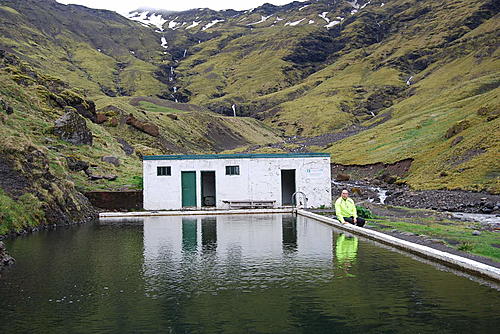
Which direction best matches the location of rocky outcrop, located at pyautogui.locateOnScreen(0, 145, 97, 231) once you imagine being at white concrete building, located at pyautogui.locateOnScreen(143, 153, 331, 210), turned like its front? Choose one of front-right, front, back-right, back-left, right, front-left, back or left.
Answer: front-right

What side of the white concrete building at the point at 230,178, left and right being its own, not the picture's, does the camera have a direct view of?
front

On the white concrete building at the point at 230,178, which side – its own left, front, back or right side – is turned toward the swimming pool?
front

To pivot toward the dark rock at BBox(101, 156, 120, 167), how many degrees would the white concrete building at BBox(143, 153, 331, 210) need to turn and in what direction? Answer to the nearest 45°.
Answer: approximately 135° to its right

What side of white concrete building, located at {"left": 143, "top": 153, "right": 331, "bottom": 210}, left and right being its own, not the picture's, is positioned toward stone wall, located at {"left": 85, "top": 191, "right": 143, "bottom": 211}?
right

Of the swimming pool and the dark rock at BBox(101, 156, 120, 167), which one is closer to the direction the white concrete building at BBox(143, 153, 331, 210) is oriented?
the swimming pool

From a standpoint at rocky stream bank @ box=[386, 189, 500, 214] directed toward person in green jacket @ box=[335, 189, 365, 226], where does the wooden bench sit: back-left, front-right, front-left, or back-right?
front-right

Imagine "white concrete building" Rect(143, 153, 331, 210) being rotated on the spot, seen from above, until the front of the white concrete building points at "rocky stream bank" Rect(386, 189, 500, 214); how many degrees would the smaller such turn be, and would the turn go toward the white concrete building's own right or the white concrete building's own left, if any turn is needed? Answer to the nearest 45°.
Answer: approximately 90° to the white concrete building's own left

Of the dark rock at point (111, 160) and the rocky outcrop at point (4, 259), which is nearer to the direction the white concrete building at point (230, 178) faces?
the rocky outcrop

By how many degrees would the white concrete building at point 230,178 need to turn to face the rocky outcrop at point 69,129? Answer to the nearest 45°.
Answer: approximately 135° to its right

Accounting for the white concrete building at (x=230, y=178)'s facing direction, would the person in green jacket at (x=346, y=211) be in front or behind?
in front
